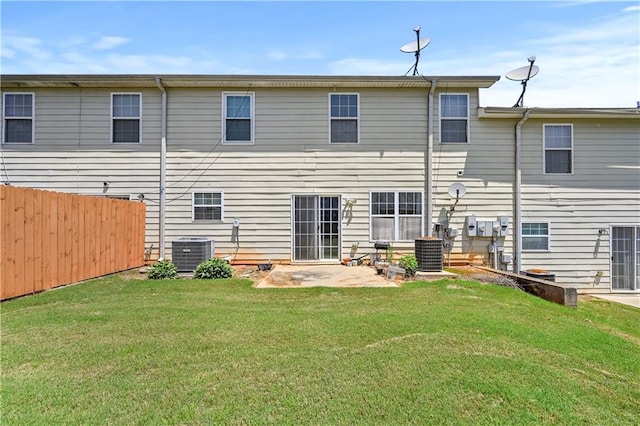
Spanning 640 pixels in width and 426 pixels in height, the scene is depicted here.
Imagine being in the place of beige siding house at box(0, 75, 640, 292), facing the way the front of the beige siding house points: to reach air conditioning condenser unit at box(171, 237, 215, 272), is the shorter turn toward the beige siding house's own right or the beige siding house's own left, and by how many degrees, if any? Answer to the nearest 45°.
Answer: approximately 90° to the beige siding house's own left

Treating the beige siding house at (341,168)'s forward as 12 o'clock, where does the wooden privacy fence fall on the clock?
The wooden privacy fence is roughly at 8 o'clock from the beige siding house.

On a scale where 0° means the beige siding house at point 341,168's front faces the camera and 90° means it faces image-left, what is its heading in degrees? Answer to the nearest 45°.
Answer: approximately 180°

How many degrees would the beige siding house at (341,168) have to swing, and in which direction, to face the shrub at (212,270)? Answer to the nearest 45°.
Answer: approximately 135° to its left

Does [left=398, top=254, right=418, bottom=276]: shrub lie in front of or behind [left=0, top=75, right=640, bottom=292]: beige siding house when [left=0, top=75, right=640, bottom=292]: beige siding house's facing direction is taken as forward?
behind
